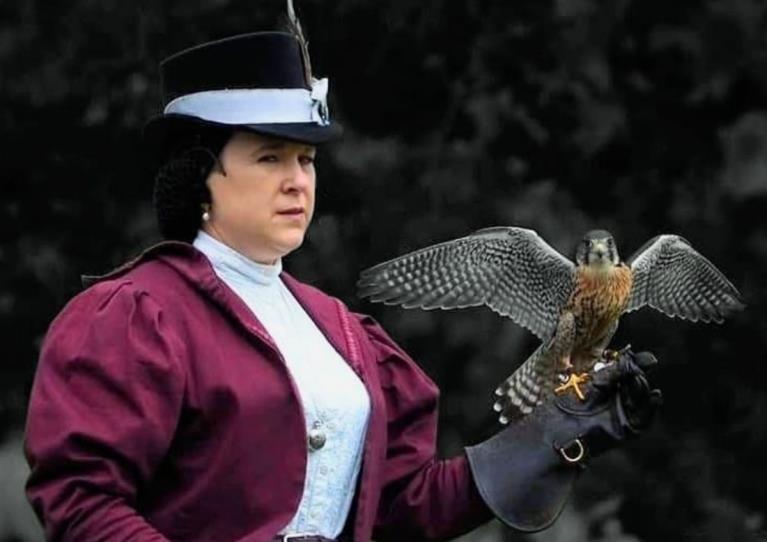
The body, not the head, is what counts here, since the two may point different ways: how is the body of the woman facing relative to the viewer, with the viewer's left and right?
facing the viewer and to the right of the viewer

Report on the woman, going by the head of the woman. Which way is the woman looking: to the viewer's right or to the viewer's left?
to the viewer's right
